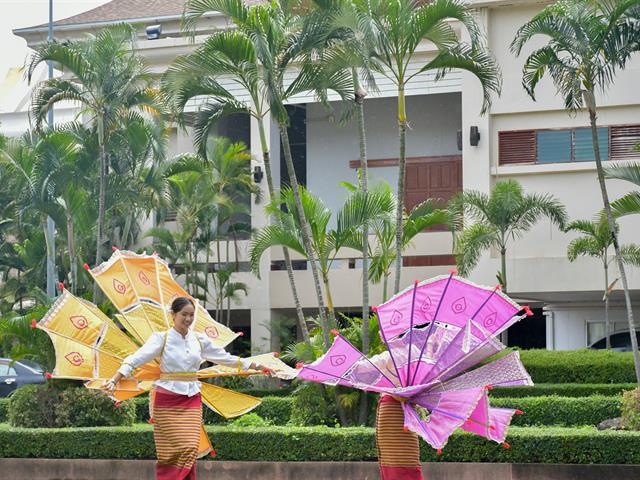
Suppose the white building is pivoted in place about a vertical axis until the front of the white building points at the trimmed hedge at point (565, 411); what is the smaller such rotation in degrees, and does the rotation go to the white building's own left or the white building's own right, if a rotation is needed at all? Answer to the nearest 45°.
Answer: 0° — it already faces it

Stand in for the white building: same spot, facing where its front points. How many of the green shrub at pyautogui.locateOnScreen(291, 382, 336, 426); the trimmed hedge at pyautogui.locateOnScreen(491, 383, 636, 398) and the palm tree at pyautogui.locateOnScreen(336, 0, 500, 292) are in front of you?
3

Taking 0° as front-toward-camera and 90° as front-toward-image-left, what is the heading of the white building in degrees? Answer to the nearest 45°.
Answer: approximately 0°

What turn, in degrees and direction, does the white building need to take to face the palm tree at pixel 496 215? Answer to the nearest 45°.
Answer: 0° — it already faces it

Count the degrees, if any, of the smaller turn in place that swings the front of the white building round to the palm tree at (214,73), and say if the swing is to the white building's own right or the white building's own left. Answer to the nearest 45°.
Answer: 0° — it already faces it
